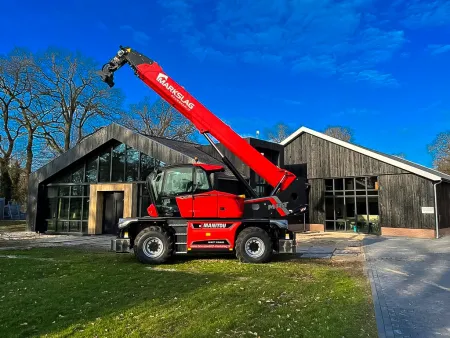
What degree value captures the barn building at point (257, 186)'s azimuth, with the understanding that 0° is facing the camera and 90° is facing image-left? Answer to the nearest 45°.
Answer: approximately 0°

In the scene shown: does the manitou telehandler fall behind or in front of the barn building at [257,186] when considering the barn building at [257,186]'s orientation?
in front

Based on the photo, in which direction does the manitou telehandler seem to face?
to the viewer's left

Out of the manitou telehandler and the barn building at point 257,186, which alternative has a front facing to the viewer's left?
the manitou telehandler

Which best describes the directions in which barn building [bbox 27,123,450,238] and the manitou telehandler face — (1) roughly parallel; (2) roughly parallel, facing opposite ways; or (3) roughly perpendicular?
roughly perpendicular

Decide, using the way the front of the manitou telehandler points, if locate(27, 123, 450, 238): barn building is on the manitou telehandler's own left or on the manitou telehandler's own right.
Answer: on the manitou telehandler's own right

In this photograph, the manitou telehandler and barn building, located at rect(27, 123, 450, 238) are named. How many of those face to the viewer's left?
1
